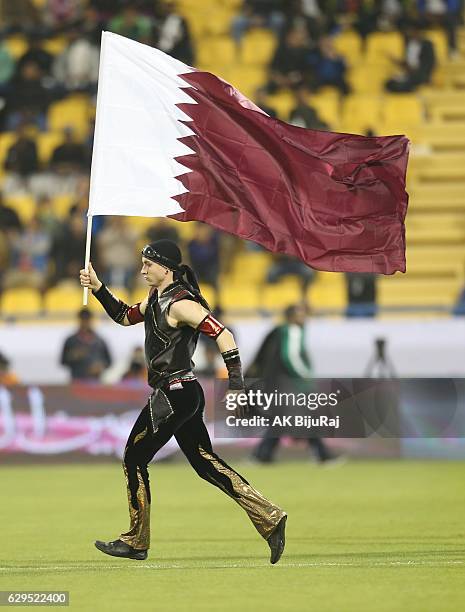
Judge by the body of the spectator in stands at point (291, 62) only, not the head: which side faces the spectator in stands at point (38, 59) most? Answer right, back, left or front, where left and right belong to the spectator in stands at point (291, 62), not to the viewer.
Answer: right

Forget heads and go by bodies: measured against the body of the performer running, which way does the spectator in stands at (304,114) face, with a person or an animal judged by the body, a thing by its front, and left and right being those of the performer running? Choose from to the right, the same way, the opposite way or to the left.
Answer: to the left

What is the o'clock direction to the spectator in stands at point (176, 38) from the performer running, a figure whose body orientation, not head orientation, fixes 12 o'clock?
The spectator in stands is roughly at 3 o'clock from the performer running.

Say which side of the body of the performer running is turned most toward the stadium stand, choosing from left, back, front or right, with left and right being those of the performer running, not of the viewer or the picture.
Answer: right

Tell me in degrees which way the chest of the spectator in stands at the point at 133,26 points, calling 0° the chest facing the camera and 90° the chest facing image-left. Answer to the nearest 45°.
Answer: approximately 0°

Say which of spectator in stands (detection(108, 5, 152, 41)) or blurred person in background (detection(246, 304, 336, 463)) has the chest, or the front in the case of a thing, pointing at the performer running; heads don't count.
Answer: the spectator in stands

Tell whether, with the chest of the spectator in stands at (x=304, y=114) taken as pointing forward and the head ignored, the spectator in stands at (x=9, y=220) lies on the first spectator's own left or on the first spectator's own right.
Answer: on the first spectator's own right
